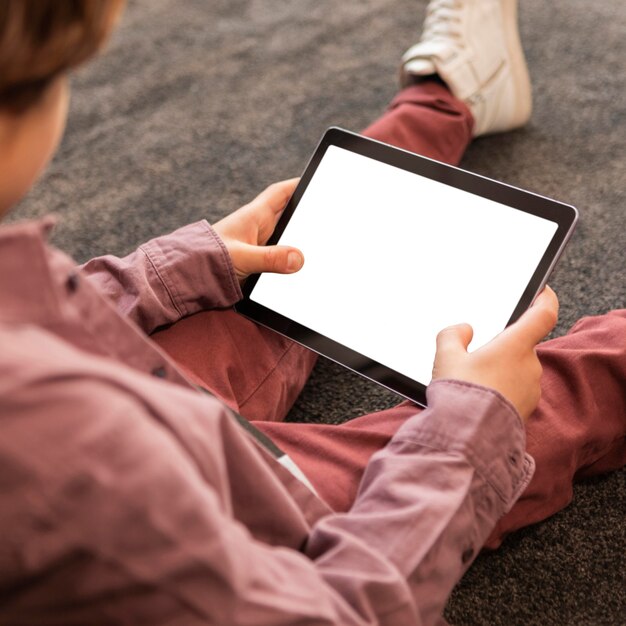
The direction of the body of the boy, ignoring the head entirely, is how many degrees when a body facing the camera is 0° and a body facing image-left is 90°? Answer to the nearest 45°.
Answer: approximately 225°

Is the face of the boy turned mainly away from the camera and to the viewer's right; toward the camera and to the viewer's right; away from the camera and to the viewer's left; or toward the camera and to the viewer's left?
away from the camera and to the viewer's right
